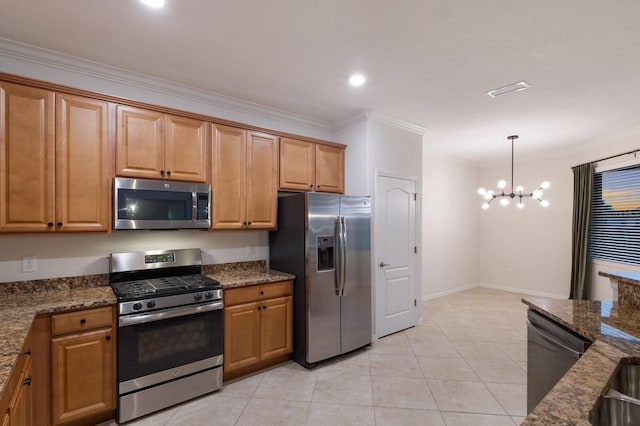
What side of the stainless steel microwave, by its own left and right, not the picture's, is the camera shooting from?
front

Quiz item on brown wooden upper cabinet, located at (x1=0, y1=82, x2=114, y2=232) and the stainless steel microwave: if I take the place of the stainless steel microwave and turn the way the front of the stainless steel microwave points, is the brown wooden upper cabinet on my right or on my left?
on my right

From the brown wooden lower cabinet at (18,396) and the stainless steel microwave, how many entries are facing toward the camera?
1

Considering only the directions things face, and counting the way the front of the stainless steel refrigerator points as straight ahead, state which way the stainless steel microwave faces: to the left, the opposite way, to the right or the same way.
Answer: the same way

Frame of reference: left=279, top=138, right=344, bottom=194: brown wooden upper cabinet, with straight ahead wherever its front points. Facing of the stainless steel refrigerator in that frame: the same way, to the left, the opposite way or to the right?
the same way

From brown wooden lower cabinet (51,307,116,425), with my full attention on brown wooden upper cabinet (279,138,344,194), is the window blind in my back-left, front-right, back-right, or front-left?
front-right

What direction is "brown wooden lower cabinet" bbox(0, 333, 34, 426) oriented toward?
to the viewer's right

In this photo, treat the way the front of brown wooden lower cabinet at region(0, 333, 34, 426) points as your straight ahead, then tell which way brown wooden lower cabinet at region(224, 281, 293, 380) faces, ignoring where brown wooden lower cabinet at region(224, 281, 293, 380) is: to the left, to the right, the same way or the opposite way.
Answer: to the right

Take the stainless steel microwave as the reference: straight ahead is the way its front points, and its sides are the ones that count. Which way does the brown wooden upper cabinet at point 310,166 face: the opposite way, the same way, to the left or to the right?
the same way

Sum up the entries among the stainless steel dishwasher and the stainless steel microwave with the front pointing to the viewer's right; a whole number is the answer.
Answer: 0

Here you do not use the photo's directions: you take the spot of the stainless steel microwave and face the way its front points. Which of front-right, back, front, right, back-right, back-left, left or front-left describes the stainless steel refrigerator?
left

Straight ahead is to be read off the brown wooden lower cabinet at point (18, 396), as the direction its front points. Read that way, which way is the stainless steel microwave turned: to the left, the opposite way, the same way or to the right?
to the right

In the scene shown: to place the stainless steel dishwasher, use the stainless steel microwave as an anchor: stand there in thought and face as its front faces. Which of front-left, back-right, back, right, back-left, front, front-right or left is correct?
front-left

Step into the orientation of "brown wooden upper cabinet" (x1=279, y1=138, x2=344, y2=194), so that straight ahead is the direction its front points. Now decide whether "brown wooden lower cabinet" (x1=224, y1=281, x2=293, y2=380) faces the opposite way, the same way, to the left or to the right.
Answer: the same way

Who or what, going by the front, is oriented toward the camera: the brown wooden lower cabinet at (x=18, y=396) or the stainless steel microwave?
the stainless steel microwave

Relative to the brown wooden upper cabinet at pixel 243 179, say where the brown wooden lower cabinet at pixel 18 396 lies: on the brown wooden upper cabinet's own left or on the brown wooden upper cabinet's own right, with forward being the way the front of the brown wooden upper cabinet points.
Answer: on the brown wooden upper cabinet's own right

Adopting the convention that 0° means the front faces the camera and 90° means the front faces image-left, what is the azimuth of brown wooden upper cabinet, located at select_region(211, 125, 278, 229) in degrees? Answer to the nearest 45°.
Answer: approximately 315°

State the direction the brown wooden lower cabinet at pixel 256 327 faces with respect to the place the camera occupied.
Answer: facing the viewer and to the right of the viewer

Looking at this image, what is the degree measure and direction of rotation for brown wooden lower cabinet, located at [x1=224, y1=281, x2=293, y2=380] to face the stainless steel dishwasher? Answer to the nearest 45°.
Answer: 0° — it already faces it
